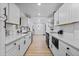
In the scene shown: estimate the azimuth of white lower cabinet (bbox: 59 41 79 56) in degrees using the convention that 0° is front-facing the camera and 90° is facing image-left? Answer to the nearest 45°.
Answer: approximately 45°

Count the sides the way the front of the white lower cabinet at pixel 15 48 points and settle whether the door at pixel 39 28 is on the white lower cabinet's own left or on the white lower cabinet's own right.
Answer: on the white lower cabinet's own left

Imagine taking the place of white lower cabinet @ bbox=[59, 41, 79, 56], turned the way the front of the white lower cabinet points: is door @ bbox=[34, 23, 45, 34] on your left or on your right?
on your right

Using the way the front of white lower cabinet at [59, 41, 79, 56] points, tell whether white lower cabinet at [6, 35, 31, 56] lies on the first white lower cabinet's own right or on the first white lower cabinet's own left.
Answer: on the first white lower cabinet's own right

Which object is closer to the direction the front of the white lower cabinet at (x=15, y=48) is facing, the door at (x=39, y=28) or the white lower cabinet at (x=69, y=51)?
the white lower cabinet
